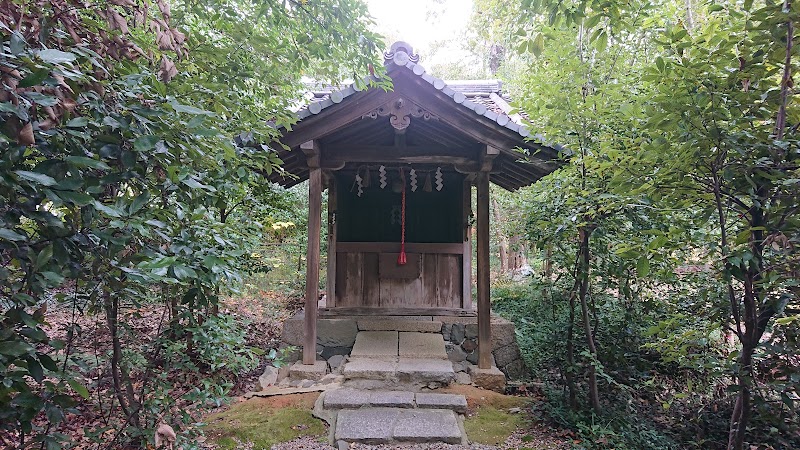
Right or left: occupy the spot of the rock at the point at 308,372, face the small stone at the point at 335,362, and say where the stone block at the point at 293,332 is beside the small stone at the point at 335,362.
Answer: left

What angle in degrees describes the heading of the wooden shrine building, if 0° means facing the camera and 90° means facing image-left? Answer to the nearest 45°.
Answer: approximately 0°
